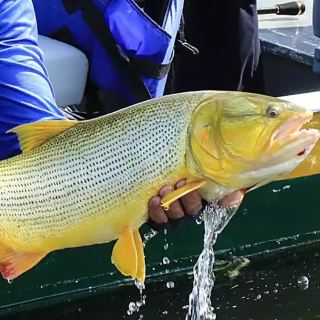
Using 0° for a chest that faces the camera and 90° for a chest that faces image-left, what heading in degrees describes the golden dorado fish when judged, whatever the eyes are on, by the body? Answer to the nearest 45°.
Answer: approximately 270°
